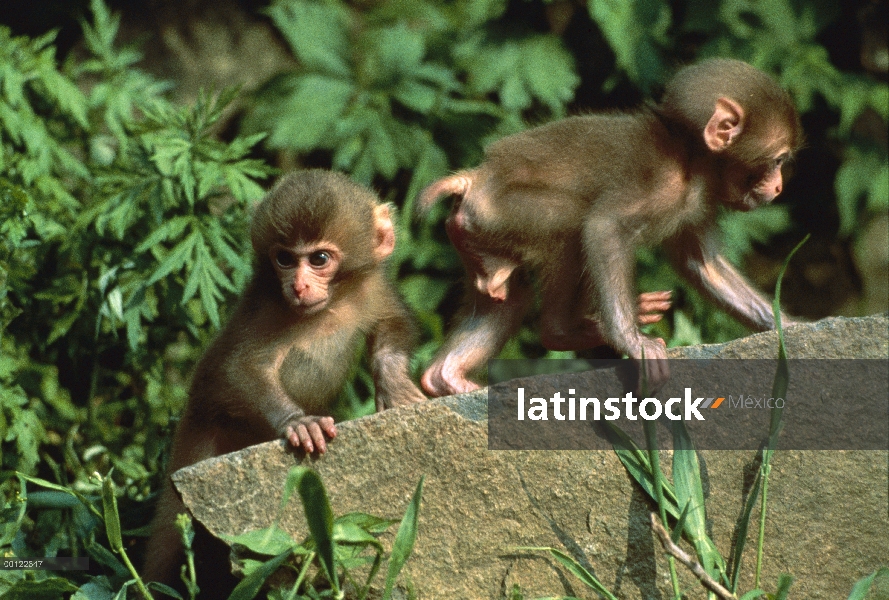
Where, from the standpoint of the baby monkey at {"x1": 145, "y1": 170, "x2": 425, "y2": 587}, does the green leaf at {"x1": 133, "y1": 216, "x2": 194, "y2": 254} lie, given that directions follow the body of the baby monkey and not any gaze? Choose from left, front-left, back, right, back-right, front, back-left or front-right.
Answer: back

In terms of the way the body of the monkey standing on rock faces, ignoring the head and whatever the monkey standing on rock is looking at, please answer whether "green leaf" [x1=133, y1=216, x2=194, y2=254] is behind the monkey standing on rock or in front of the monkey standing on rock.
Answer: behind

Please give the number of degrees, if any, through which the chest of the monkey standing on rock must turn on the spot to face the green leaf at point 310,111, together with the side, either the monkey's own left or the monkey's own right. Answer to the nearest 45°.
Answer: approximately 135° to the monkey's own left

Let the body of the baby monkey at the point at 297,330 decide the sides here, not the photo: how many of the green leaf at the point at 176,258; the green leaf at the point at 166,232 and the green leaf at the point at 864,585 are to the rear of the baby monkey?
2

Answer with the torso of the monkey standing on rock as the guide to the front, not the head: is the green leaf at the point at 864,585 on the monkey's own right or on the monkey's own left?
on the monkey's own right

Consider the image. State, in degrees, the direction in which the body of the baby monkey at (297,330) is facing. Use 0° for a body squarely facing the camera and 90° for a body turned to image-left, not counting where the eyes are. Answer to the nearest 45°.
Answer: approximately 315°

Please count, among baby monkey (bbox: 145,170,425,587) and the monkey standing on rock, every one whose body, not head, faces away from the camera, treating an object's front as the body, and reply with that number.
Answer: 0

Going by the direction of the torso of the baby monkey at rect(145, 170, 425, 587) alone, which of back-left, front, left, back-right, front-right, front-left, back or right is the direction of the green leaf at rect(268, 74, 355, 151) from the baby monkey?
back-left

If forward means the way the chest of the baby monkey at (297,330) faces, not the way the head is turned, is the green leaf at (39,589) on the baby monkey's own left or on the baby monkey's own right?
on the baby monkey's own right

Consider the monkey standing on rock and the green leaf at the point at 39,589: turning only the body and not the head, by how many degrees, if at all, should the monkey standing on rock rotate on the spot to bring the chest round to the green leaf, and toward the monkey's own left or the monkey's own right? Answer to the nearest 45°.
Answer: approximately 135° to the monkey's own right

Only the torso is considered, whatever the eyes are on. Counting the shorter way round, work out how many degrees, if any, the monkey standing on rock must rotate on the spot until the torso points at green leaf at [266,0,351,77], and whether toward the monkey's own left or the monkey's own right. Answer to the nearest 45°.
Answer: approximately 135° to the monkey's own left

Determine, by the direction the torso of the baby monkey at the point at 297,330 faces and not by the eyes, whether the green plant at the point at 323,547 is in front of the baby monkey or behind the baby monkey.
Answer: in front

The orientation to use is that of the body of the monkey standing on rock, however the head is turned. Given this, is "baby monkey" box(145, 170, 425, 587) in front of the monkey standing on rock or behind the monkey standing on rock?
behind

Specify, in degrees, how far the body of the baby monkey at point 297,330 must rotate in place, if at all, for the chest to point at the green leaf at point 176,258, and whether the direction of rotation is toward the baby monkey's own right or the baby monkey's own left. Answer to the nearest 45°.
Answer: approximately 180°

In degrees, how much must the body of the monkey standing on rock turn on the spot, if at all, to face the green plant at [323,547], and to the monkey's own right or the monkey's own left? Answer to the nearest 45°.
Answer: approximately 135° to the monkey's own right

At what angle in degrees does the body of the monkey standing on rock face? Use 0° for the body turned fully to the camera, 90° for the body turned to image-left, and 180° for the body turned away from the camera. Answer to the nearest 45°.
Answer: approximately 270°
